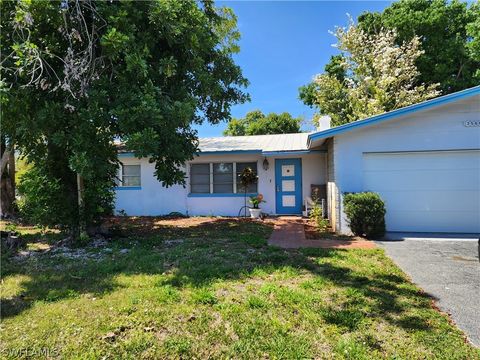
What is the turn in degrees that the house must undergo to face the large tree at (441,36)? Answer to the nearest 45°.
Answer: approximately 135° to its left

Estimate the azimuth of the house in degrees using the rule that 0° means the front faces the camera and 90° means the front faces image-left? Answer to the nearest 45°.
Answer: approximately 0°

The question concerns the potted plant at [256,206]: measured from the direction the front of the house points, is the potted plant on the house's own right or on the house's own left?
on the house's own right

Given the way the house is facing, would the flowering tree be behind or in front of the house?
behind

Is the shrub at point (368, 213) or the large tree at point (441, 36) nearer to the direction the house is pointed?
the shrub

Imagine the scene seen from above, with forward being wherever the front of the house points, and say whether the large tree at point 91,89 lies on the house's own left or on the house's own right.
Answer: on the house's own right
